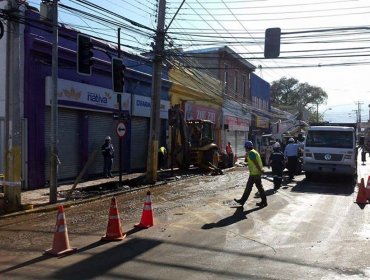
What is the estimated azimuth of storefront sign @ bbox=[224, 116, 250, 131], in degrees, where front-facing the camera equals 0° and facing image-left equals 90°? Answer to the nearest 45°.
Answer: approximately 315°

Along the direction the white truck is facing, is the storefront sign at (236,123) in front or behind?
behind

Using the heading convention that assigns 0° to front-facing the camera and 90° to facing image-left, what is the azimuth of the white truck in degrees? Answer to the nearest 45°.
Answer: approximately 0°

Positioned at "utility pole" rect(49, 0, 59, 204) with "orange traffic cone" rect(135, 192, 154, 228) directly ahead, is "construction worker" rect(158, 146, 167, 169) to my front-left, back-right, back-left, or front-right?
back-left

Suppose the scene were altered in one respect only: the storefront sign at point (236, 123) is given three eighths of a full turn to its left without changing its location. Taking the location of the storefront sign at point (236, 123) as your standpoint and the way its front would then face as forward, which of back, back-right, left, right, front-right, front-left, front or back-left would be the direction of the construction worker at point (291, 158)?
back

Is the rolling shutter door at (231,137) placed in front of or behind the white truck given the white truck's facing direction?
behind

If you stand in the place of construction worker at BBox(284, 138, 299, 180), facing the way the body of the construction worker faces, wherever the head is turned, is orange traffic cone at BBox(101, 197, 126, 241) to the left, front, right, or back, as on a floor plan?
back

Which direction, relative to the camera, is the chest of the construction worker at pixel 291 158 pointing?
away from the camera

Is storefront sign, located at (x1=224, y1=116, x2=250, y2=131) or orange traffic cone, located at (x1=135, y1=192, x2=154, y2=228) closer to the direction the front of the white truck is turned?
the orange traffic cone
